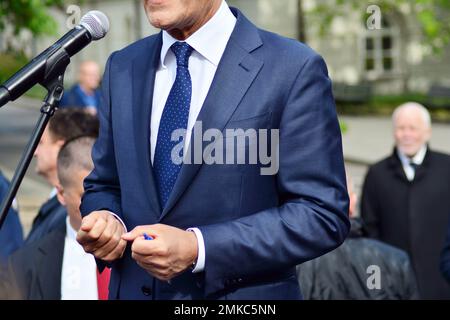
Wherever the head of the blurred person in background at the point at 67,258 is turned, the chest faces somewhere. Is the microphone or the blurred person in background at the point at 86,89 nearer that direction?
the microphone

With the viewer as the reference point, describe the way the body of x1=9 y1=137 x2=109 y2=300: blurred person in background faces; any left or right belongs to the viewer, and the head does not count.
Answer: facing the viewer and to the right of the viewer

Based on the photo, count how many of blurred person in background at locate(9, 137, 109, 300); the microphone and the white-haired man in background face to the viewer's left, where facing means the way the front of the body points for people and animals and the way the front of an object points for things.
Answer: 0

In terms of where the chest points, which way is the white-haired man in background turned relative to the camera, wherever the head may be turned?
toward the camera

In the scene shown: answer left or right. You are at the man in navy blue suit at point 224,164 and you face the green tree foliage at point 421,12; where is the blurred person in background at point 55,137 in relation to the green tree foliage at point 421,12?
left

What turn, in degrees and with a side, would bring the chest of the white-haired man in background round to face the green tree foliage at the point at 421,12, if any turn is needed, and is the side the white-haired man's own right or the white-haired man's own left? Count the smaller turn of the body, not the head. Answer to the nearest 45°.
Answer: approximately 180°

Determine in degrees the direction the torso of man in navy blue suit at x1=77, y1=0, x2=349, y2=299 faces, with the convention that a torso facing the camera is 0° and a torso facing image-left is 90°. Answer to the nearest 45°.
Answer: approximately 45°

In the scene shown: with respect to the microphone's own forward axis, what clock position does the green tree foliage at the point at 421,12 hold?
The green tree foliage is roughly at 10 o'clock from the microphone.

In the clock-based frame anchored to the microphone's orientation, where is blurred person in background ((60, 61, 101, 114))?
The blurred person in background is roughly at 9 o'clock from the microphone.

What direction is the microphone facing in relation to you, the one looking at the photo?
facing to the right of the viewer
